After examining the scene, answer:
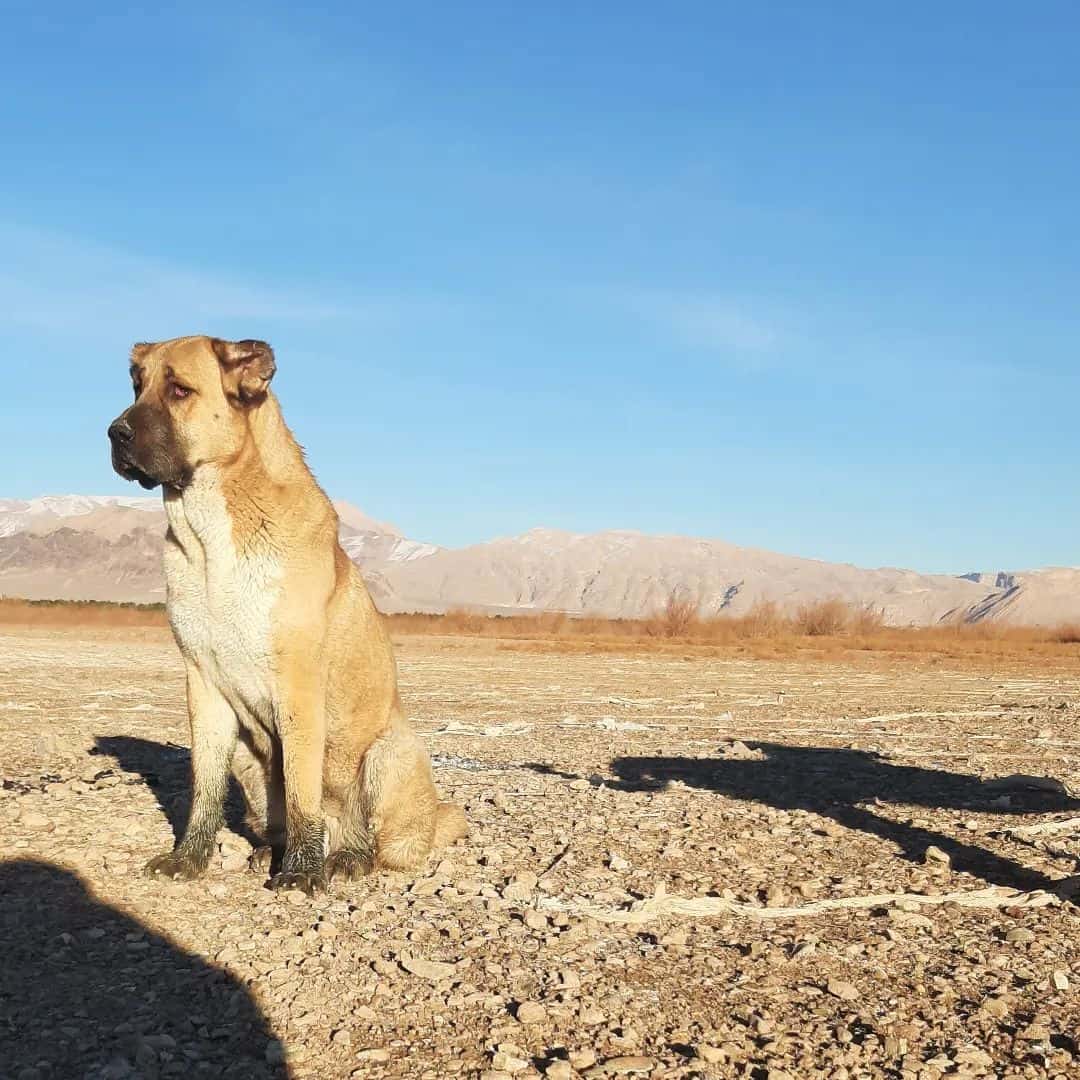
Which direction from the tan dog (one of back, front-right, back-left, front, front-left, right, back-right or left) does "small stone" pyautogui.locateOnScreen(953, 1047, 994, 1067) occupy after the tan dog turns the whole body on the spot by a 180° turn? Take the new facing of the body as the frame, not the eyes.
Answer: right

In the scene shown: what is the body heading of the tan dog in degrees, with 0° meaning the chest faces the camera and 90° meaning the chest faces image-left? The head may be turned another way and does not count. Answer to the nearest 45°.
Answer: approximately 45°

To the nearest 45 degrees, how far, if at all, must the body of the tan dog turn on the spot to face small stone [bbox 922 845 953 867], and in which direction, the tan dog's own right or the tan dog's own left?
approximately 135° to the tan dog's own left

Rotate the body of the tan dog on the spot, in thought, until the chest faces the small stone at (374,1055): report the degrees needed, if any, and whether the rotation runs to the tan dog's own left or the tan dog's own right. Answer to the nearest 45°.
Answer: approximately 45° to the tan dog's own left

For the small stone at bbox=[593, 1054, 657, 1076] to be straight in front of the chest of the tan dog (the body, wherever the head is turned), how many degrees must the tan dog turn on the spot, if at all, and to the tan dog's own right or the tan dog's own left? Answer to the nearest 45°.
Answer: approximately 90° to the tan dog's own left
